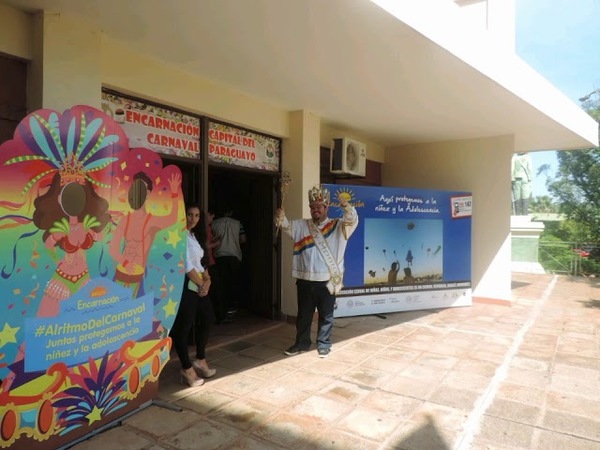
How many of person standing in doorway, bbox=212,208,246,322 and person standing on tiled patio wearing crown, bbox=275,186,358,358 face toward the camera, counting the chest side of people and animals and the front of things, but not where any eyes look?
1

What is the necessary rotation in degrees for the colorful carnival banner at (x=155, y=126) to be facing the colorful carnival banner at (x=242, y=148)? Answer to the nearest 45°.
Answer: approximately 90° to its left

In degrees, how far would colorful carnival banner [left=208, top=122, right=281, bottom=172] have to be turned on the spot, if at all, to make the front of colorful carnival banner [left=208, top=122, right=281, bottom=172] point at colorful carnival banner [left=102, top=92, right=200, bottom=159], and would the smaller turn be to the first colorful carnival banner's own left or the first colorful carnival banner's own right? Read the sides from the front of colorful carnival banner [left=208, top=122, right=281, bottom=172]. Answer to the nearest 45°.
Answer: approximately 90° to the first colorful carnival banner's own right

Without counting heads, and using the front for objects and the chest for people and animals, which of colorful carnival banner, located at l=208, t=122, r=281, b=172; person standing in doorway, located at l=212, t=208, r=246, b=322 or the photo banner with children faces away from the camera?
the person standing in doorway

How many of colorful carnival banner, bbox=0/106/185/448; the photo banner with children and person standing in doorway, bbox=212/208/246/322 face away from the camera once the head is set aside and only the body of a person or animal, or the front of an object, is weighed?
1

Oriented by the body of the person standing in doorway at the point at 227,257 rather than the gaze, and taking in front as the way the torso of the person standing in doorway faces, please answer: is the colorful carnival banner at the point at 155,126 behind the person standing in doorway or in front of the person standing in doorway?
behind

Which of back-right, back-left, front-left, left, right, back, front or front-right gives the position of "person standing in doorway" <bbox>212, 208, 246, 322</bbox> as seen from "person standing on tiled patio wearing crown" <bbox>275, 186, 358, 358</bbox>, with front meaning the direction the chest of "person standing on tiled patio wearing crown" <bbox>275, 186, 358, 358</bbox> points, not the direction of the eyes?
back-right

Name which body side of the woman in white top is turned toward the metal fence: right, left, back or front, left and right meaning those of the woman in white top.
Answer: left

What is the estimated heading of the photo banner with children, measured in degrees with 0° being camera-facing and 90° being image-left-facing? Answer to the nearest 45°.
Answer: approximately 315°

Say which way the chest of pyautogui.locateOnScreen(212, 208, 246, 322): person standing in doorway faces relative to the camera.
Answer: away from the camera
